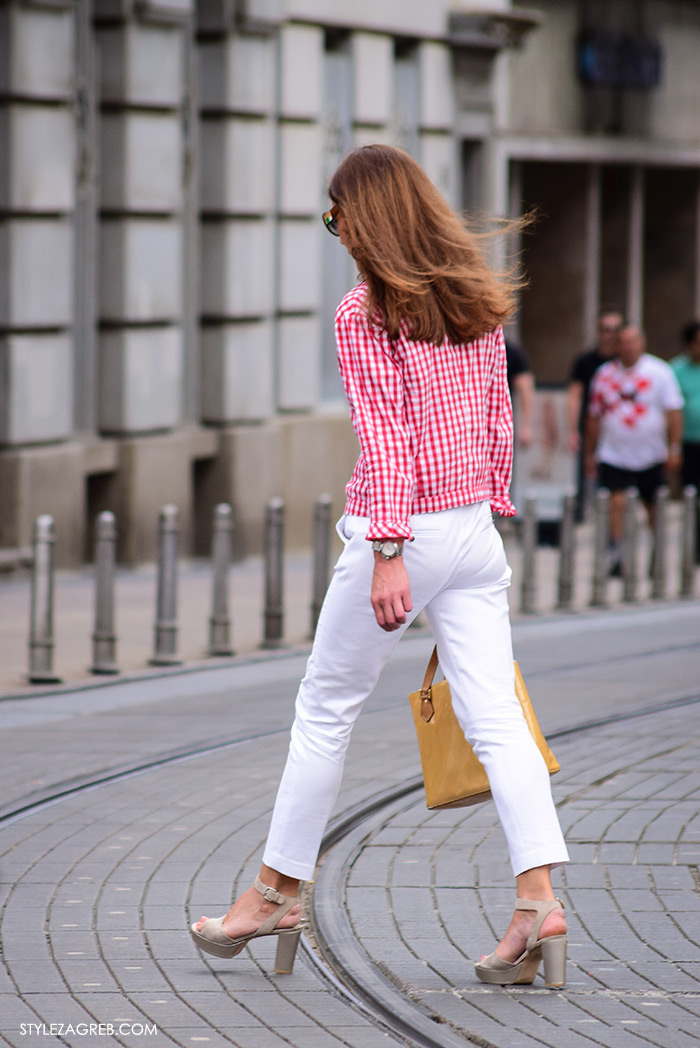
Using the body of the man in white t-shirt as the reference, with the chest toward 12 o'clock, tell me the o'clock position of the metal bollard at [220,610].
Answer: The metal bollard is roughly at 1 o'clock from the man in white t-shirt.

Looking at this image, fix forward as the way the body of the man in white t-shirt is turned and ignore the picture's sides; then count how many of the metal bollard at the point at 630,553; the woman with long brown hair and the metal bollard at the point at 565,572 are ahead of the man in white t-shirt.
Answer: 3

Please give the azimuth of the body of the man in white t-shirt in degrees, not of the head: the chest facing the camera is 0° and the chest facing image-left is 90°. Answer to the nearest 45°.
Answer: approximately 0°

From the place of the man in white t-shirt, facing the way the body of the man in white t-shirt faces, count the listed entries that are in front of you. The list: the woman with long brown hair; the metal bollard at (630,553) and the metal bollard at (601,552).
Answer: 3

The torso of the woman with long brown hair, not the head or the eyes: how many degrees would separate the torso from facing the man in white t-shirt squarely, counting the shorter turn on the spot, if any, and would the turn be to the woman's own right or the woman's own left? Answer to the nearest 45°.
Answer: approximately 45° to the woman's own right

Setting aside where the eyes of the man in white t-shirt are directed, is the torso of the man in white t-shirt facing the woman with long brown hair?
yes

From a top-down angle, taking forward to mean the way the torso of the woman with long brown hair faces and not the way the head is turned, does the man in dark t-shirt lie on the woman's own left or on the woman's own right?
on the woman's own right

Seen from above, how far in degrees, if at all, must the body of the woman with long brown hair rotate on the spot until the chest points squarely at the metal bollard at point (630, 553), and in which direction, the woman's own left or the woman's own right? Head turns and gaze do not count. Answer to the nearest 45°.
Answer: approximately 45° to the woman's own right

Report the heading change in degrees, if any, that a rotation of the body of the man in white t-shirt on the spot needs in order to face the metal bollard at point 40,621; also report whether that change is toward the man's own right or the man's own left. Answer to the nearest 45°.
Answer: approximately 45° to the man's own right

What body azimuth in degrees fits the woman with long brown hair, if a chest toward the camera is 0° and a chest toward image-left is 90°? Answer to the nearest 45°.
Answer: approximately 135°

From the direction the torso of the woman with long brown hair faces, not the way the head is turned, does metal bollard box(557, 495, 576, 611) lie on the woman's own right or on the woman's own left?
on the woman's own right
